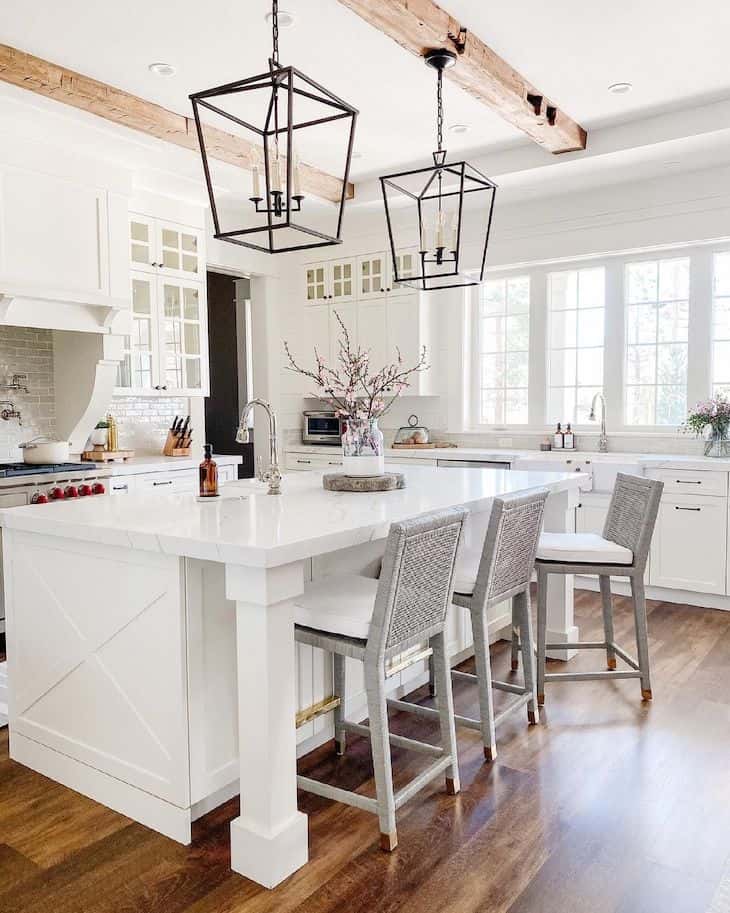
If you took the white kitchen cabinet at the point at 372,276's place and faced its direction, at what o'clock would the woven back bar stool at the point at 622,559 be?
The woven back bar stool is roughly at 10 o'clock from the white kitchen cabinet.

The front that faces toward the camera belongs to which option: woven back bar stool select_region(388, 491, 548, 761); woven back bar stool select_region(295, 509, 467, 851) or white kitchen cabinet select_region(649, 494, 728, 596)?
the white kitchen cabinet

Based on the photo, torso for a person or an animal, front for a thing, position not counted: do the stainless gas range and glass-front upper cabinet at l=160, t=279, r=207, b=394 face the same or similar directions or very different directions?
same or similar directions

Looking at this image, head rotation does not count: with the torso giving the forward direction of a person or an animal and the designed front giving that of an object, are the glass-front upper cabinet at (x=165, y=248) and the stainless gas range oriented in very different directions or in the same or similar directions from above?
same or similar directions

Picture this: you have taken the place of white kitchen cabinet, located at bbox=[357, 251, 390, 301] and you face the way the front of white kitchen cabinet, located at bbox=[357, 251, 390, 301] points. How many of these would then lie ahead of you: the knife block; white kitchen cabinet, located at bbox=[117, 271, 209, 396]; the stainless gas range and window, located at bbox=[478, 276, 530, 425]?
3

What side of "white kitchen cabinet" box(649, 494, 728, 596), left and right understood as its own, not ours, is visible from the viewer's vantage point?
front

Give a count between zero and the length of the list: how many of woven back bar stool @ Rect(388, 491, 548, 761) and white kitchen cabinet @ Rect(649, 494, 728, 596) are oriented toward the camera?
1

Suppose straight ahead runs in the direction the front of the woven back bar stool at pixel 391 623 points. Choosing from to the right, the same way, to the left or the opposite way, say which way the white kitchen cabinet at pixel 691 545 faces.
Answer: to the left

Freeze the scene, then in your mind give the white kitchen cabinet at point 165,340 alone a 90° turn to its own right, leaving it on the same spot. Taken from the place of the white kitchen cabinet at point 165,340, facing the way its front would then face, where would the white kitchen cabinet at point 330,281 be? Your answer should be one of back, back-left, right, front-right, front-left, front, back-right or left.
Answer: back

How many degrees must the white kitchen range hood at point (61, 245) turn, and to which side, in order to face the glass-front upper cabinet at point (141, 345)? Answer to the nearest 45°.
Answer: approximately 90° to its left

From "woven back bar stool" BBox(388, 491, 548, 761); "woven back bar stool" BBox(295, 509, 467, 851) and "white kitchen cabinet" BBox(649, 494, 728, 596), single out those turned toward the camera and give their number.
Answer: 1

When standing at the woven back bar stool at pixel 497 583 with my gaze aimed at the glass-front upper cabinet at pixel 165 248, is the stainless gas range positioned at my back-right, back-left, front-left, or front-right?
front-left

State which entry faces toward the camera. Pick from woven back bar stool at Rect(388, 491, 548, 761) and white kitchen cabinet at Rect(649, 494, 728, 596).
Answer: the white kitchen cabinet

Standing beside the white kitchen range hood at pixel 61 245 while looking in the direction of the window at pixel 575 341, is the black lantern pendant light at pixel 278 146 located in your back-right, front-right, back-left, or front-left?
front-right

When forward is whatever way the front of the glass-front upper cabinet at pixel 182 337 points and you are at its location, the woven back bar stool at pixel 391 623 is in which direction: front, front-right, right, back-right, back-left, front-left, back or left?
front-right

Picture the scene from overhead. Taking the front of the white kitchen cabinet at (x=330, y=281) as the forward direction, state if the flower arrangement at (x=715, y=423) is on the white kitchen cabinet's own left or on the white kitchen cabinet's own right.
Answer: on the white kitchen cabinet's own left
